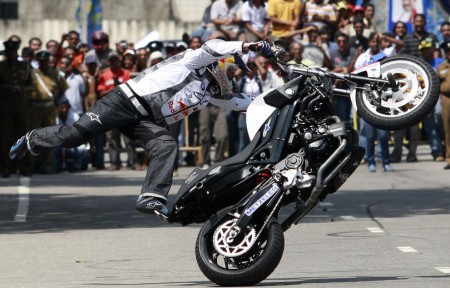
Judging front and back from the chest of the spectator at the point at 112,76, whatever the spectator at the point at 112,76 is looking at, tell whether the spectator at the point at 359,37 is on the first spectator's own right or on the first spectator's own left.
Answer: on the first spectator's own left

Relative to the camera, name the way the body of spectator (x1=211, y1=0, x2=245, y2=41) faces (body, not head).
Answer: toward the camera

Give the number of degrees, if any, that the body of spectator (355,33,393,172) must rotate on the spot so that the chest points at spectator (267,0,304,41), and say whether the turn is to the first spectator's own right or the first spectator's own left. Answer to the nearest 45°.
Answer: approximately 135° to the first spectator's own right

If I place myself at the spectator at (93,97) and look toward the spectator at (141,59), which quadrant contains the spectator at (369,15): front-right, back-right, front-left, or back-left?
front-right

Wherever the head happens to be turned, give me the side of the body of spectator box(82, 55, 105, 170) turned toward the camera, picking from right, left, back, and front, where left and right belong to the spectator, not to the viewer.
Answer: front

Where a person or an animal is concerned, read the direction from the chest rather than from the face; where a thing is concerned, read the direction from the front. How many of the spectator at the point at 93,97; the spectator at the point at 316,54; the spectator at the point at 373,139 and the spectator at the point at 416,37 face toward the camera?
4

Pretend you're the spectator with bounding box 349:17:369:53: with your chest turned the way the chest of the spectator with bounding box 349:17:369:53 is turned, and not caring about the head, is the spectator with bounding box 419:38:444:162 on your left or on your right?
on your left

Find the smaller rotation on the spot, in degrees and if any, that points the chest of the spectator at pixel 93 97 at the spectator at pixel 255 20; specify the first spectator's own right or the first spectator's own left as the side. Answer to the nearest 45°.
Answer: approximately 90° to the first spectator's own left

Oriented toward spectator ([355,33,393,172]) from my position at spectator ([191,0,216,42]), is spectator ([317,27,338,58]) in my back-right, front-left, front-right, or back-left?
front-left

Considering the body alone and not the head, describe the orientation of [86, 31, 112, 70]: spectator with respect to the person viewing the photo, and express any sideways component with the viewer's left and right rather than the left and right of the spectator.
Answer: facing the viewer

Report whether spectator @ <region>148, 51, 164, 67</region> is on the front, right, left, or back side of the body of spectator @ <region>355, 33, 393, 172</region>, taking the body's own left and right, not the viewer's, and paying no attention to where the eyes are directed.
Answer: right
